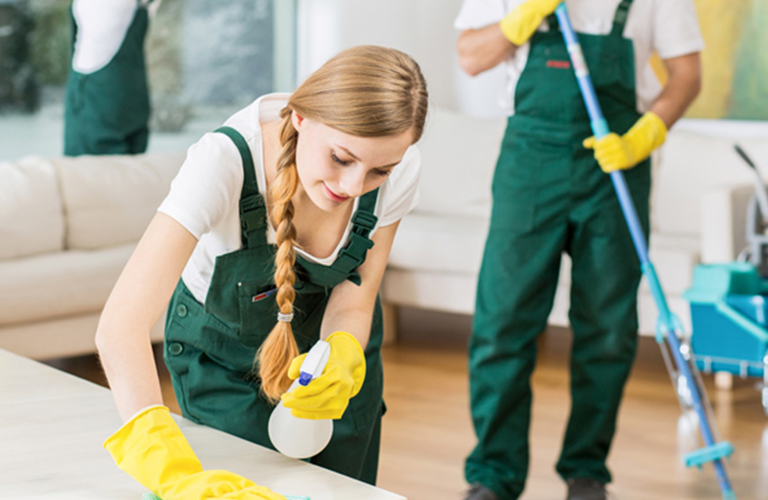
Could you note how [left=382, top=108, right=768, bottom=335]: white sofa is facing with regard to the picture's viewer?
facing the viewer

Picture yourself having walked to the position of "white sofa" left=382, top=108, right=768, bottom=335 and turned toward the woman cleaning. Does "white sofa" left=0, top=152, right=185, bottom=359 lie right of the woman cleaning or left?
right

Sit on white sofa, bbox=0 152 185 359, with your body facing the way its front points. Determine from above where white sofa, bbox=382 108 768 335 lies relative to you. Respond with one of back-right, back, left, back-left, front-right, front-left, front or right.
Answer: left

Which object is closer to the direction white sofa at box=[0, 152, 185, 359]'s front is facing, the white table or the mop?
the white table

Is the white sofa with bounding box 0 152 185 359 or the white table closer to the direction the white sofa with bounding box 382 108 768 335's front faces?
the white table

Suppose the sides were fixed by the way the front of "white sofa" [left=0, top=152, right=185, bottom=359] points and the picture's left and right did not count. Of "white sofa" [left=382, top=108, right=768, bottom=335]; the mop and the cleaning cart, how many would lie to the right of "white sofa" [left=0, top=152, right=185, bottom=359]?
0

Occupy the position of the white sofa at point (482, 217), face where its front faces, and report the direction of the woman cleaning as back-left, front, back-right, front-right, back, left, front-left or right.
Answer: front

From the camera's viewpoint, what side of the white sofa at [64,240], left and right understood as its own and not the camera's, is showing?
front

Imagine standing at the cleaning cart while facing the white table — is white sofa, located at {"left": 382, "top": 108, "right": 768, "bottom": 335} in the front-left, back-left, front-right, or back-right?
back-right

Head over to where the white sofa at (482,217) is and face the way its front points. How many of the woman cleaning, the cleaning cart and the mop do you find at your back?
0

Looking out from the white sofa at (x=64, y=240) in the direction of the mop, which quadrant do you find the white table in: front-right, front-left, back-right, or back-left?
front-right

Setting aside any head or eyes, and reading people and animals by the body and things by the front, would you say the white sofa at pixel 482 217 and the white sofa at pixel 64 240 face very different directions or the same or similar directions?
same or similar directions

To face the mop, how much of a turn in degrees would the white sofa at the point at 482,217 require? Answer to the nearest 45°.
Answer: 0° — it already faces it

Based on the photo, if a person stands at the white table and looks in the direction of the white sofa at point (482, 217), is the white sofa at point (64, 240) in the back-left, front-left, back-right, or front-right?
front-left

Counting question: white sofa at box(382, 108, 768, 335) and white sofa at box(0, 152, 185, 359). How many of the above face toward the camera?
2

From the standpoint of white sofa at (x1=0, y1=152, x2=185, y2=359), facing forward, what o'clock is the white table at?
The white table is roughly at 12 o'clock from the white sofa.

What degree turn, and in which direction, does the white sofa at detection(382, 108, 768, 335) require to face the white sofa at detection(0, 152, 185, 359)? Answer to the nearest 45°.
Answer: approximately 45° to its right

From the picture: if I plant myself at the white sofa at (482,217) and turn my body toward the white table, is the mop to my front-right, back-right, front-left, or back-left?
front-left

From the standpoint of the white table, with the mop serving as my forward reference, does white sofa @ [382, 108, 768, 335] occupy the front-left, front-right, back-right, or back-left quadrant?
front-left
